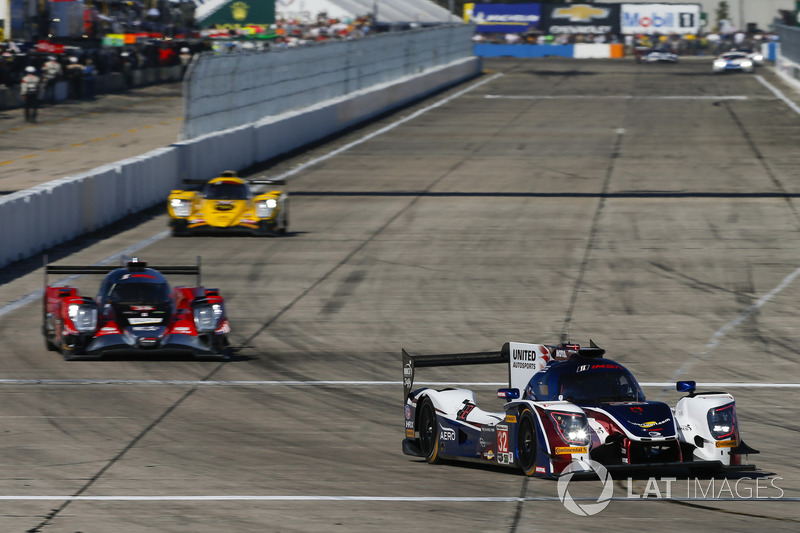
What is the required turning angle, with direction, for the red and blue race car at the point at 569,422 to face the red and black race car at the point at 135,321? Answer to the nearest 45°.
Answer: approximately 180°

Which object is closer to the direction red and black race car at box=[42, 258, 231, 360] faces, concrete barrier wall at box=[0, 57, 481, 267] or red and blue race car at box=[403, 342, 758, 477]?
the red and blue race car

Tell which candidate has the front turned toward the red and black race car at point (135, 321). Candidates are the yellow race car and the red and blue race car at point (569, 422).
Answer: the yellow race car

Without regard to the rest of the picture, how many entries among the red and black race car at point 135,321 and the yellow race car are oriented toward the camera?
2

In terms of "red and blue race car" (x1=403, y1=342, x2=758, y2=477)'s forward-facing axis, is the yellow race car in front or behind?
behind

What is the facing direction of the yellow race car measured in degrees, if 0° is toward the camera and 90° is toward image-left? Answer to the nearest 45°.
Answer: approximately 0°

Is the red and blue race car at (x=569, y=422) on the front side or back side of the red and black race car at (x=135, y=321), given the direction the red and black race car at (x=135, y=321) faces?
on the front side

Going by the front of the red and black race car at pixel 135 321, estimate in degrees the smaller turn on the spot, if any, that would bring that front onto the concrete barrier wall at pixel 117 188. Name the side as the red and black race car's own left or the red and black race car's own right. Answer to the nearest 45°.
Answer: approximately 180°

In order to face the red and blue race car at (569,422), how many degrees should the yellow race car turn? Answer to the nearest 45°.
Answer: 0° — it already faces it

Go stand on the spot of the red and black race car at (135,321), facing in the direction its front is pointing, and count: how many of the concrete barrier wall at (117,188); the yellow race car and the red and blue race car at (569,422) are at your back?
2

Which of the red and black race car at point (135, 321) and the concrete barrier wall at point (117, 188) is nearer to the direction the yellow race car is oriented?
the red and black race car

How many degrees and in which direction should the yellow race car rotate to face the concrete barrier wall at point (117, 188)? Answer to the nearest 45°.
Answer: approximately 135° to its right
